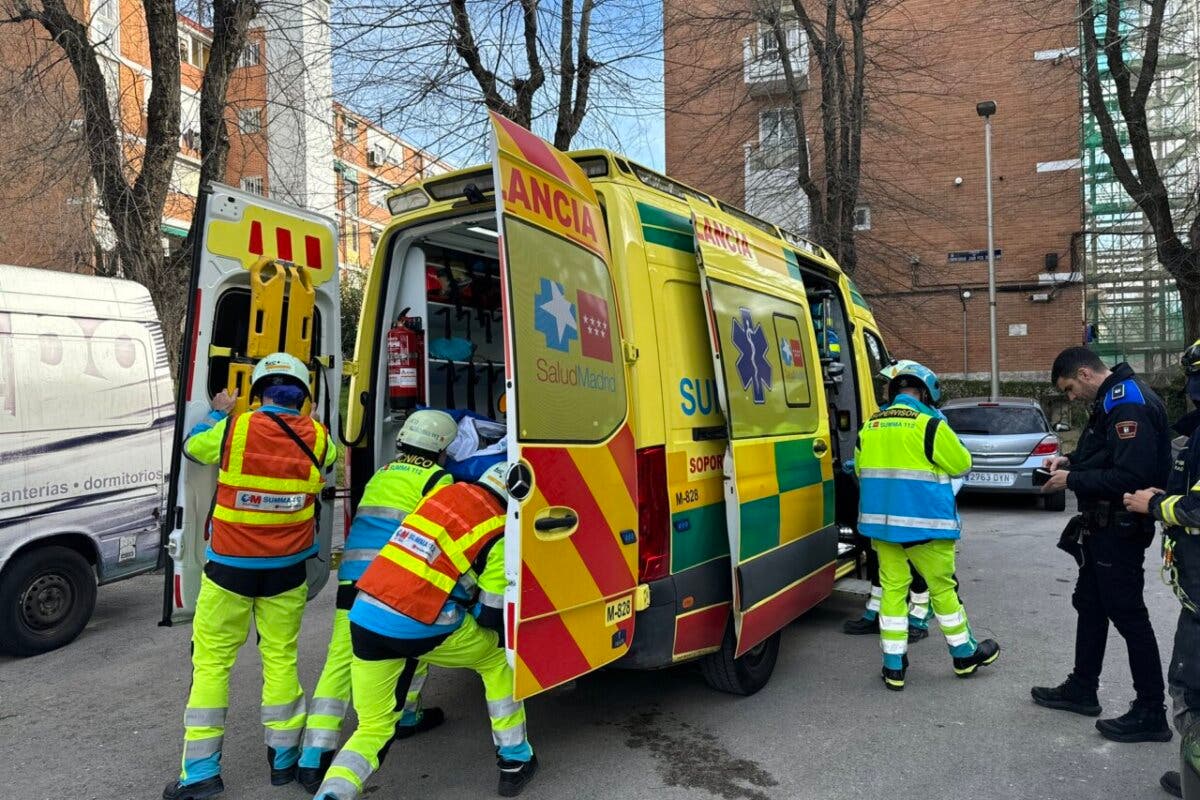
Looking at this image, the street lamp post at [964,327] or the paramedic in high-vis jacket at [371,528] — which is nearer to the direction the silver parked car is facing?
the street lamp post

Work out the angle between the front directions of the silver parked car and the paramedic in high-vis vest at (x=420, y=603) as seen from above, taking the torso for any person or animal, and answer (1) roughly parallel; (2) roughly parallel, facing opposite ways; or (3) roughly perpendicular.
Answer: roughly parallel

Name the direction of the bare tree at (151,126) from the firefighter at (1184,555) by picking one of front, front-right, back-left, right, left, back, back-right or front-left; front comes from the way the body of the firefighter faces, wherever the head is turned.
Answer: front

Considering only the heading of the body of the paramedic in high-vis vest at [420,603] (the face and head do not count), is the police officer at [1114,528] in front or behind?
in front

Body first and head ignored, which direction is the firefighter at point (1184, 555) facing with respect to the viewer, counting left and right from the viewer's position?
facing to the left of the viewer

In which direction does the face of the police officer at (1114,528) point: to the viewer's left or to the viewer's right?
to the viewer's left

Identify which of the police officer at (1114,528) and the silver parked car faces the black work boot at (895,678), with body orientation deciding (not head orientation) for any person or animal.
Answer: the police officer

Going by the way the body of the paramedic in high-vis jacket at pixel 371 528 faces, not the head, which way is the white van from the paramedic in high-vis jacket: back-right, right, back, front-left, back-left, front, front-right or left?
left

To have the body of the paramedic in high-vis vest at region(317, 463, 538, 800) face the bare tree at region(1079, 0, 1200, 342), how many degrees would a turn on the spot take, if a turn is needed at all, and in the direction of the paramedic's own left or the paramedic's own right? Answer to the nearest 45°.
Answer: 0° — they already face it

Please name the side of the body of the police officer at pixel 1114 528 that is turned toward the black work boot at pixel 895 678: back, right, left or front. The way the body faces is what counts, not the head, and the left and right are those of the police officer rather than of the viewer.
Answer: front

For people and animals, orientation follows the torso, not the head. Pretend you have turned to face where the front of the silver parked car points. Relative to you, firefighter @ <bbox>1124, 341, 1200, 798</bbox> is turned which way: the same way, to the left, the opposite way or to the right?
to the left

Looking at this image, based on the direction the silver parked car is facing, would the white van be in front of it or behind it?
behind

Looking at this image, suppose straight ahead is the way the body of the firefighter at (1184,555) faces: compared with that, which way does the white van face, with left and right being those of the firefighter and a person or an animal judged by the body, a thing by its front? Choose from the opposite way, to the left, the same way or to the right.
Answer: to the left

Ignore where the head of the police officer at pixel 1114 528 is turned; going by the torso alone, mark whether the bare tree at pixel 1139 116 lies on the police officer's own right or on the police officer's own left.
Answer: on the police officer's own right

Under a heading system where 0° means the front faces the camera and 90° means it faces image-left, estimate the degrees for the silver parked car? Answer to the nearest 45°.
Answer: approximately 180°

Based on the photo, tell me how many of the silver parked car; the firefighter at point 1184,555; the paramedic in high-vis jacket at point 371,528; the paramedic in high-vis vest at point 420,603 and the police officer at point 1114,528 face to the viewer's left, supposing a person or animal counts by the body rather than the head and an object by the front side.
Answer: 2

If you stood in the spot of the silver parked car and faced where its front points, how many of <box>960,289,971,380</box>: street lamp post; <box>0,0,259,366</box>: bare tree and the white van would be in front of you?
1

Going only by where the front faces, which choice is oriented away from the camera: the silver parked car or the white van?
the silver parked car

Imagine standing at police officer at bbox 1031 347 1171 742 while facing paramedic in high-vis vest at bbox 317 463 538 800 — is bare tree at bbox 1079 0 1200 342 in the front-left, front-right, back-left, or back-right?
back-right

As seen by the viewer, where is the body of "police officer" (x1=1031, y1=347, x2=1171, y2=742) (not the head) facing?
to the viewer's left
